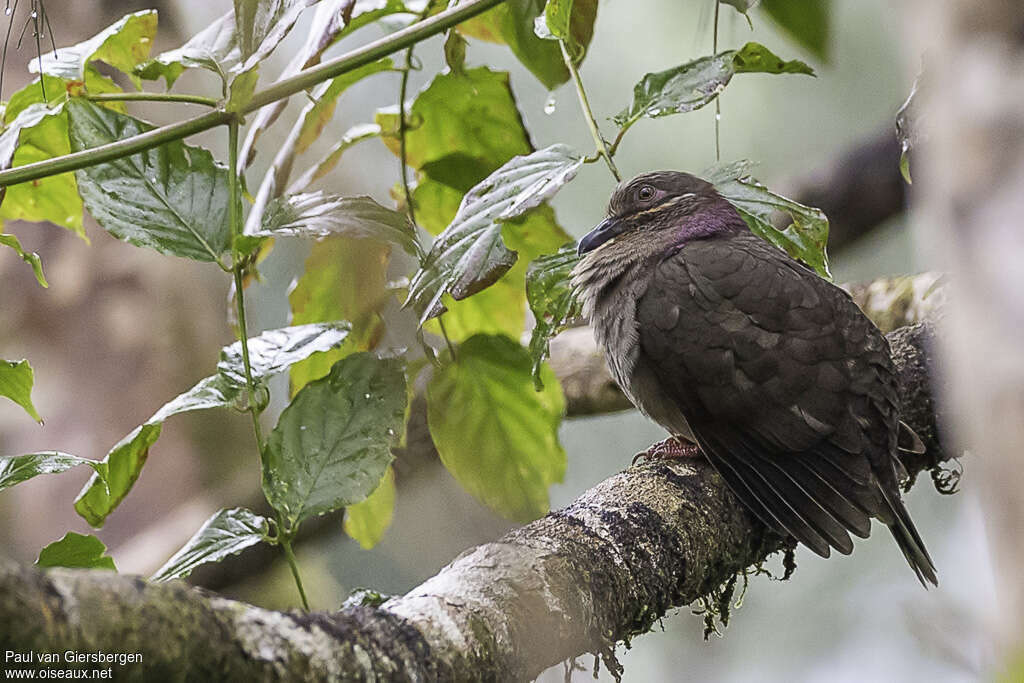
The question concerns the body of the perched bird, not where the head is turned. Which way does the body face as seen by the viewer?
to the viewer's left

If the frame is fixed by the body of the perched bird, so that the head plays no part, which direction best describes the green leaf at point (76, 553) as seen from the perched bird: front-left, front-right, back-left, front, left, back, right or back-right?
front-left

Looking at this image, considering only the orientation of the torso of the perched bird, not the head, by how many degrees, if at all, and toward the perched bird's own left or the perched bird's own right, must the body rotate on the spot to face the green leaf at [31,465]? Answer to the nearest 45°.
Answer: approximately 45° to the perched bird's own left

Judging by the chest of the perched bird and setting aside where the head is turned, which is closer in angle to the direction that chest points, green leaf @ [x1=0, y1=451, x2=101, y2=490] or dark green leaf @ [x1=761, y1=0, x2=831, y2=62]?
the green leaf

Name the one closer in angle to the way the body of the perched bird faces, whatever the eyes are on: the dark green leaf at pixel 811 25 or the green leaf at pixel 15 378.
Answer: the green leaf

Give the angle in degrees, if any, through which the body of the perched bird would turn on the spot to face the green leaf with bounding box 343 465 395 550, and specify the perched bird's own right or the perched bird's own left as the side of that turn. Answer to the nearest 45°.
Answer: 0° — it already faces it

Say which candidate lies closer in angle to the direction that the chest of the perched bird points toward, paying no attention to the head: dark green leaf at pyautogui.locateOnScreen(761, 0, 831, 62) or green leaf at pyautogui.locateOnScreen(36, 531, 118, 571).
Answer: the green leaf

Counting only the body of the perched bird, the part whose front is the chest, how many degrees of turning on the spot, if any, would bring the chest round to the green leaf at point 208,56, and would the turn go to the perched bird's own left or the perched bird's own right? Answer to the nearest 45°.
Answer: approximately 45° to the perched bird's own left
